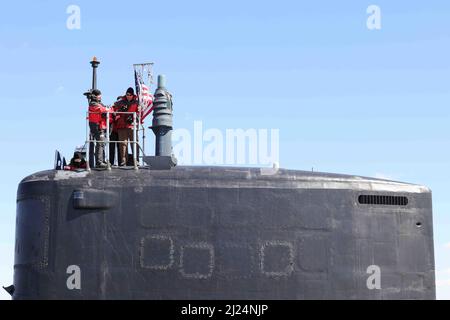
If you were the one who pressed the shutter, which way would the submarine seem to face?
facing to the left of the viewer

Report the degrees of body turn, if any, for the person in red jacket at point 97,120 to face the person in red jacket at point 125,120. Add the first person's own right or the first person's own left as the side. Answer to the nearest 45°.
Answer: approximately 45° to the first person's own left

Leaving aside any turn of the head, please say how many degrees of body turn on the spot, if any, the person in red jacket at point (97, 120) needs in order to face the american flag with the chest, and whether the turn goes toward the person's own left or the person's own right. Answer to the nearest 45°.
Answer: approximately 45° to the person's own left
